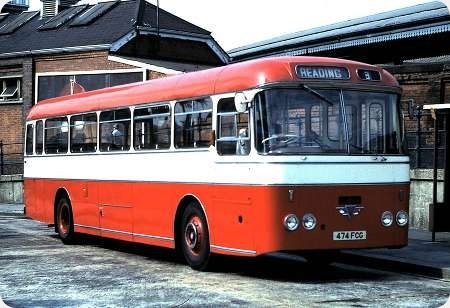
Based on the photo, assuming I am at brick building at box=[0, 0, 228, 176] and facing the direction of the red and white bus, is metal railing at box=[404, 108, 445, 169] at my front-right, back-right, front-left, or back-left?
front-left

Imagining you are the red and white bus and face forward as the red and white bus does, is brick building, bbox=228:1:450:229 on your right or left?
on your left

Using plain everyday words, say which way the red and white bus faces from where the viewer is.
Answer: facing the viewer and to the right of the viewer

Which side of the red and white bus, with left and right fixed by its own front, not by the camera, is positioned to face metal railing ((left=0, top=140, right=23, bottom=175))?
back

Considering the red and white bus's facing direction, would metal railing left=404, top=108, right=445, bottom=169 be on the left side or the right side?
on its left

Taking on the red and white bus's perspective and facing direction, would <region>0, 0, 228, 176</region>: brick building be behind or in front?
behind
